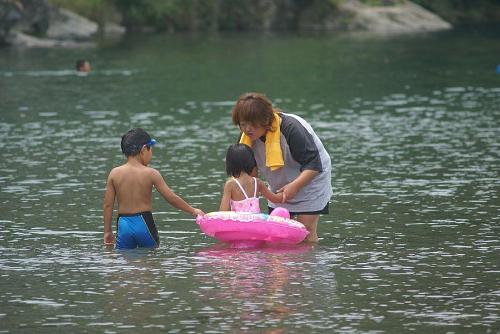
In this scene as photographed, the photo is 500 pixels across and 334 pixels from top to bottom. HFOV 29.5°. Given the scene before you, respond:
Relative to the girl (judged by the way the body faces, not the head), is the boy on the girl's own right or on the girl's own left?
on the girl's own left

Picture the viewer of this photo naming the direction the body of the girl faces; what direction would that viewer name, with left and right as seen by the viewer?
facing away from the viewer and to the right of the viewer
